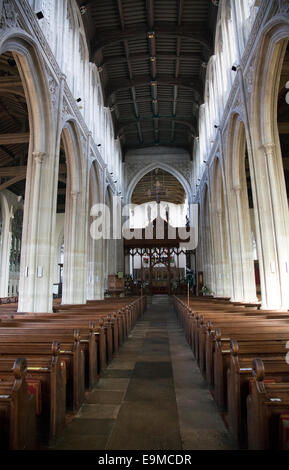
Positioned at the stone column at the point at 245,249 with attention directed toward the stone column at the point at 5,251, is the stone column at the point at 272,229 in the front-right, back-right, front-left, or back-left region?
back-left

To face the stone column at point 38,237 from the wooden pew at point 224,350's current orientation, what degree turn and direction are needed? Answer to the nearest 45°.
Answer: approximately 45° to its left

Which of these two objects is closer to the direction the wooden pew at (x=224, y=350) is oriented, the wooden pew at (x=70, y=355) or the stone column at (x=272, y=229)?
the stone column

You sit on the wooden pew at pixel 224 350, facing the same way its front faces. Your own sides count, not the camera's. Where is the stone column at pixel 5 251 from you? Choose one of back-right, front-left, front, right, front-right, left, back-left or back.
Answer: front-left

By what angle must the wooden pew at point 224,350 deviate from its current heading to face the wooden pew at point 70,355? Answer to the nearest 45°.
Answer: approximately 90° to its left

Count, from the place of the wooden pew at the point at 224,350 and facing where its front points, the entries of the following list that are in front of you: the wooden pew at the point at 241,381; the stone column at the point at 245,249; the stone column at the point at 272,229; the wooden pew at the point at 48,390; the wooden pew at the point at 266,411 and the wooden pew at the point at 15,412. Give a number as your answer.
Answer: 2

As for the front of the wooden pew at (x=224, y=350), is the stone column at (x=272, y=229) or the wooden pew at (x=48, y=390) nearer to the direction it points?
the stone column

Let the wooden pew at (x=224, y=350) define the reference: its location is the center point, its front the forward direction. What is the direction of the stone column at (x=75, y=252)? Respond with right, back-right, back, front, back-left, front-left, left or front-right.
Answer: front-left

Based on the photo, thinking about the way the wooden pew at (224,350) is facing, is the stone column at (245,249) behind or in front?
in front

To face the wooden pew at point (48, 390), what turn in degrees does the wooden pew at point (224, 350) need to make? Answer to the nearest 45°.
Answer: approximately 135° to its left

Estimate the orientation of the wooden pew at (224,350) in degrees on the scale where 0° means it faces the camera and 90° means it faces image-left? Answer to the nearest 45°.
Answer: approximately 180°

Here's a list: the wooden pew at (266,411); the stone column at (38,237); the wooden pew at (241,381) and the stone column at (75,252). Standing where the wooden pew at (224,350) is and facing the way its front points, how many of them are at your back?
2

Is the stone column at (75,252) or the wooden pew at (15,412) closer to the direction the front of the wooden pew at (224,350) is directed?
the stone column

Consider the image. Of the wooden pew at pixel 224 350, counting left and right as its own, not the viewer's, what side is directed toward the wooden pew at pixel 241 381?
back

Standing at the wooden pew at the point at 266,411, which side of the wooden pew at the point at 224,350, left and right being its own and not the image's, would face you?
back

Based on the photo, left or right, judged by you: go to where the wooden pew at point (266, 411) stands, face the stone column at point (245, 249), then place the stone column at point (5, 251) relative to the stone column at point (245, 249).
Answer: left

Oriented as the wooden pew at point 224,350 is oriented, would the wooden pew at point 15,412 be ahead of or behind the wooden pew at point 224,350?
behind
